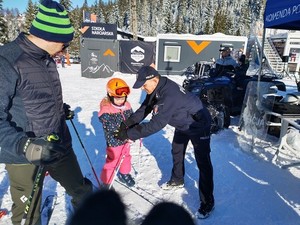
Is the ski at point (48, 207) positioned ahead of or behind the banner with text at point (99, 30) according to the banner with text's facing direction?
ahead

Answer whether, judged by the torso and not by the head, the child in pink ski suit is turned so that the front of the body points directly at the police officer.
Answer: yes

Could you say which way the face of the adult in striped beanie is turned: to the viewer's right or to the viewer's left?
to the viewer's right

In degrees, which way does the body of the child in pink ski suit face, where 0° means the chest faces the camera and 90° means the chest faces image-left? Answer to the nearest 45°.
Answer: approximately 315°

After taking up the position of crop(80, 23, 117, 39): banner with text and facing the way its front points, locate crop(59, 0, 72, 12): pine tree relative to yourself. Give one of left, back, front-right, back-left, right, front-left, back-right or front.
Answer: back

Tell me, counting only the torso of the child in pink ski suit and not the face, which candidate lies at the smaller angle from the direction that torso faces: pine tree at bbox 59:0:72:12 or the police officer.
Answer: the police officer

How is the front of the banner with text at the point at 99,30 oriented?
toward the camera

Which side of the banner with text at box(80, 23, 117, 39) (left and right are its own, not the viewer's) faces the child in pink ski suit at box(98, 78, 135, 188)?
front

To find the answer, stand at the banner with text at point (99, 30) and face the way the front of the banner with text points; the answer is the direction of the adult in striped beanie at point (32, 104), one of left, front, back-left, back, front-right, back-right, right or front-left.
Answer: front

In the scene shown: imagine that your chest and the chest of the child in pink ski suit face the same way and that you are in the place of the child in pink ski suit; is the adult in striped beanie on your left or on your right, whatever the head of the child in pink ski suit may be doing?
on your right
